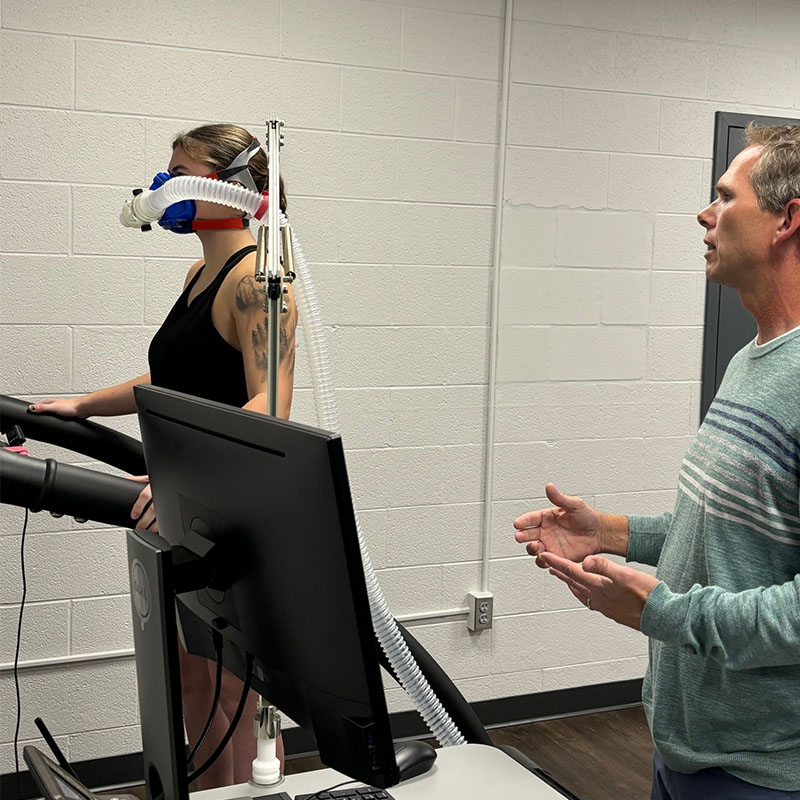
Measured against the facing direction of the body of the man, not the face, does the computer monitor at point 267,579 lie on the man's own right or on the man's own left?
on the man's own left

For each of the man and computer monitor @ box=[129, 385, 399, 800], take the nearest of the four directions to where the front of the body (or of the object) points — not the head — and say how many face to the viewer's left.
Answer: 1

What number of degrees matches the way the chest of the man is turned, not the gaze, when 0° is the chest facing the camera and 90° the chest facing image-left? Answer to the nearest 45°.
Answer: approximately 90°

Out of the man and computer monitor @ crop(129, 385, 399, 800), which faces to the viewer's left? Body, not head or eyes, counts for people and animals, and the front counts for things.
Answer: the man

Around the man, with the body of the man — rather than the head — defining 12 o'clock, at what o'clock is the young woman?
The young woman is roughly at 1 o'clock from the man.

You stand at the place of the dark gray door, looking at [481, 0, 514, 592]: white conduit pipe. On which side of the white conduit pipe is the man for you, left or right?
left
